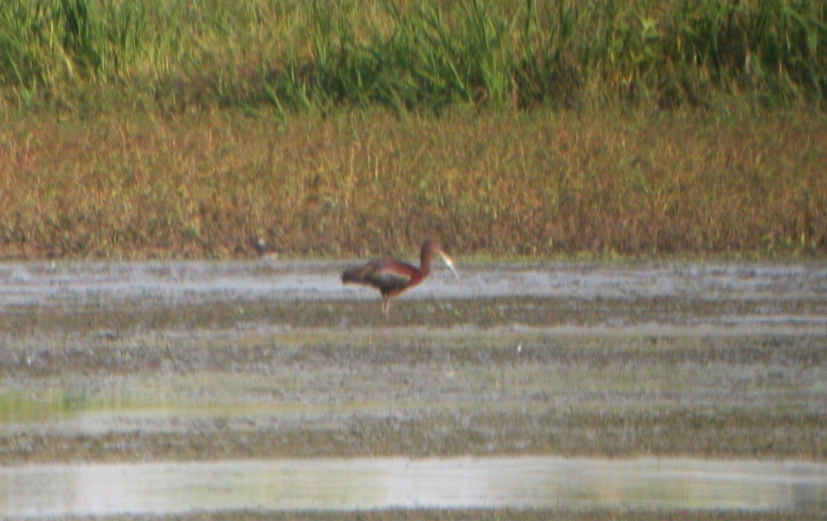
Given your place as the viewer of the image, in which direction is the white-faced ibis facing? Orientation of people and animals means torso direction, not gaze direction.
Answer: facing to the right of the viewer

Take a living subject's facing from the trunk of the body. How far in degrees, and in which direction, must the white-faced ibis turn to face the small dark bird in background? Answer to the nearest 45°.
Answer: approximately 135° to its left
